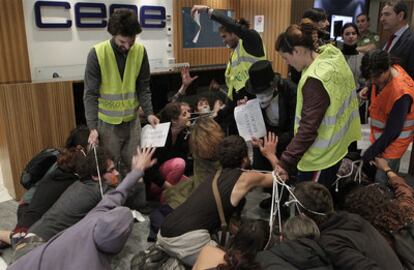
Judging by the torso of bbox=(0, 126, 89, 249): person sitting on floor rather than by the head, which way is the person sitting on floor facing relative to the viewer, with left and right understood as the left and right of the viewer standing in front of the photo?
facing away from the viewer and to the right of the viewer

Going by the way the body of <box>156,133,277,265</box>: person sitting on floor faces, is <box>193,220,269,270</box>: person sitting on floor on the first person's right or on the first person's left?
on the first person's right

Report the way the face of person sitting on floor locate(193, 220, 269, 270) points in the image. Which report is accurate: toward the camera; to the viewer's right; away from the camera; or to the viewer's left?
away from the camera

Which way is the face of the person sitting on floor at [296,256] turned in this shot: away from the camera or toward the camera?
away from the camera

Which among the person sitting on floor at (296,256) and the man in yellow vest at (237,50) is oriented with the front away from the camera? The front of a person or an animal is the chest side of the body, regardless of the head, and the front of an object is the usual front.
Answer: the person sitting on floor

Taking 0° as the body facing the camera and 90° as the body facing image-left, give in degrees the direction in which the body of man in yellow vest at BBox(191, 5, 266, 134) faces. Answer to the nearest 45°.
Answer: approximately 45°

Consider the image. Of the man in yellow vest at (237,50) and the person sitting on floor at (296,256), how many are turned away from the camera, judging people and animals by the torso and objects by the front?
1

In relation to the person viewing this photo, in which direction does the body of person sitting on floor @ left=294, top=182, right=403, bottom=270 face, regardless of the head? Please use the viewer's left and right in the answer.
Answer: facing away from the viewer and to the left of the viewer

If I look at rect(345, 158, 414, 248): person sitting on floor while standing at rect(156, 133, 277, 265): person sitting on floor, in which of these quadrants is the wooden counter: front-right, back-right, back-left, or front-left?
back-left

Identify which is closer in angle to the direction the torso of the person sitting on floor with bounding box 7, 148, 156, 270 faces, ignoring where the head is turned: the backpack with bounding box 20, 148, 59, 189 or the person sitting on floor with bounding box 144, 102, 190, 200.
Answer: the person sitting on floor

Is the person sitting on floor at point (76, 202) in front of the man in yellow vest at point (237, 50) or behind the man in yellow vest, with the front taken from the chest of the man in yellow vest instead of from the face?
in front

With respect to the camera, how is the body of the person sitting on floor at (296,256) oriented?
away from the camera

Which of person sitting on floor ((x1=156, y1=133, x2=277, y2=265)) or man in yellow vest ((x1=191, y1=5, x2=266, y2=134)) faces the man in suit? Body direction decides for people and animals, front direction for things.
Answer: the person sitting on floor

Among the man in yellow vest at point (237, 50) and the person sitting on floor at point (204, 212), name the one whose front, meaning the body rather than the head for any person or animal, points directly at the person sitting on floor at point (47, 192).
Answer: the man in yellow vest

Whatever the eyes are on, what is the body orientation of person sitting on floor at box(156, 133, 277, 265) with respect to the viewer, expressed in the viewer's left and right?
facing away from the viewer and to the right of the viewer
